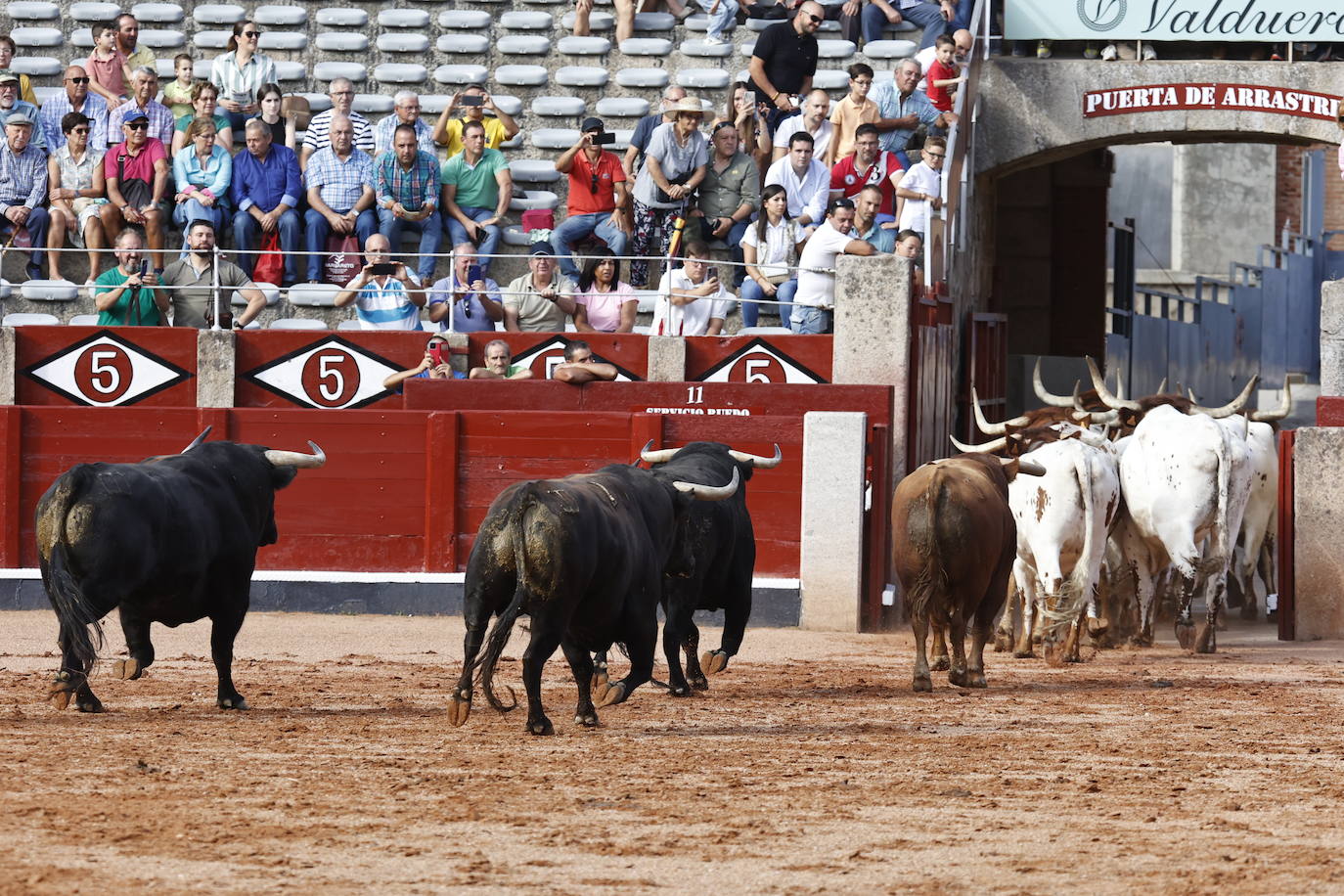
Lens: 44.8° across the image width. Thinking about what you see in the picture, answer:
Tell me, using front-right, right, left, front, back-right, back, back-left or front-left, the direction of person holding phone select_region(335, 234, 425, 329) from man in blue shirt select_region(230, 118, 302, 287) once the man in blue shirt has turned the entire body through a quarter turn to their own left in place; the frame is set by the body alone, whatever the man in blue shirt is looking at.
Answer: front-right

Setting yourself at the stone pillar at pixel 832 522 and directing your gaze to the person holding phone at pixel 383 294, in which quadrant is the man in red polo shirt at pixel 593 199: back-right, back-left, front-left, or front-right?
front-right

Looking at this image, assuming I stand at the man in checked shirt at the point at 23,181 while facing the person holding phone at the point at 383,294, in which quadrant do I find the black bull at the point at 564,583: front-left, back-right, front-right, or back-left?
front-right

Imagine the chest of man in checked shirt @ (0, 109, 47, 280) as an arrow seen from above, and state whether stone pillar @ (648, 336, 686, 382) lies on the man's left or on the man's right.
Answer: on the man's left

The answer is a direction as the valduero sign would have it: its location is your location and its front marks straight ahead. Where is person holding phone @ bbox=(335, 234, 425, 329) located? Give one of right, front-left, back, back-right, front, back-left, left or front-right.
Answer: front-right

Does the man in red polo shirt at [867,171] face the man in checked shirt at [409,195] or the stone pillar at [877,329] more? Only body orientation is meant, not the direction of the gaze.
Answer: the stone pillar

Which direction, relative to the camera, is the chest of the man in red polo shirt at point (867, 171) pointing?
toward the camera

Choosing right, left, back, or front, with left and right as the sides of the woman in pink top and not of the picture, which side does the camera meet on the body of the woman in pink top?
front

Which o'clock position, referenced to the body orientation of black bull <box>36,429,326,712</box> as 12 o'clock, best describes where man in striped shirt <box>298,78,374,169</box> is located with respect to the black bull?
The man in striped shirt is roughly at 11 o'clock from the black bull.

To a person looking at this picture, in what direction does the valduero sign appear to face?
facing the viewer

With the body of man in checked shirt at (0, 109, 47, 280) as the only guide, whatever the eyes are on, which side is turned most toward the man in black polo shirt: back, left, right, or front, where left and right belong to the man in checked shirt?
left
